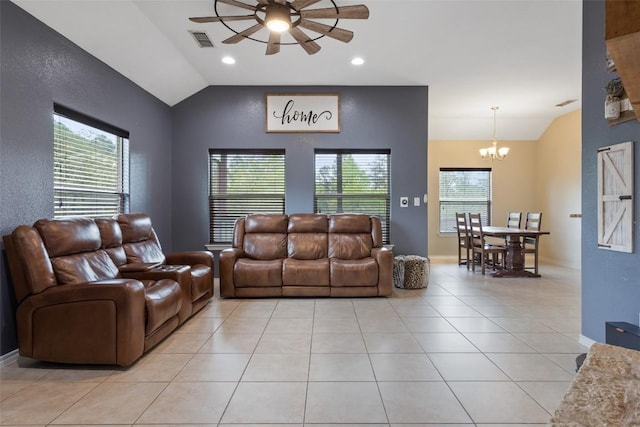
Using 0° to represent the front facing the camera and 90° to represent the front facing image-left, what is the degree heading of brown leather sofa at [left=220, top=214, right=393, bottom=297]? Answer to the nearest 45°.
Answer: approximately 0°

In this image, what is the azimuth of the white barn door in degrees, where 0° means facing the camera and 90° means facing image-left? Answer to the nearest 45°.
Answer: approximately 45°

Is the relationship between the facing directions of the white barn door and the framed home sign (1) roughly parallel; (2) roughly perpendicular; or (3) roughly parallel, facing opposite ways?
roughly perpendicular

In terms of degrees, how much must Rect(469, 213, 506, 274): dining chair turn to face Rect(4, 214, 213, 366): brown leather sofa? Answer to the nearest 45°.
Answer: approximately 180°

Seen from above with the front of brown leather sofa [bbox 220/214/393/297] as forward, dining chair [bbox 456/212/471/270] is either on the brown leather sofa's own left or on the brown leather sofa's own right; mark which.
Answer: on the brown leather sofa's own left

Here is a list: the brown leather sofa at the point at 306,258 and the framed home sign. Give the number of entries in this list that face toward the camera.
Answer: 2

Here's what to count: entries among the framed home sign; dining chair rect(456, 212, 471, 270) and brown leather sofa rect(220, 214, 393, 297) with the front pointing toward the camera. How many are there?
2

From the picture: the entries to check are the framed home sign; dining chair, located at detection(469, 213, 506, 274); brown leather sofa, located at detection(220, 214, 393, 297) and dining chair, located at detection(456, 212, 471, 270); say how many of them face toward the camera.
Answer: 2

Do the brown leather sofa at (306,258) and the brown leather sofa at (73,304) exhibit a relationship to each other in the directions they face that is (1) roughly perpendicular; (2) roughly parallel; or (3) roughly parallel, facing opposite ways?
roughly perpendicular
